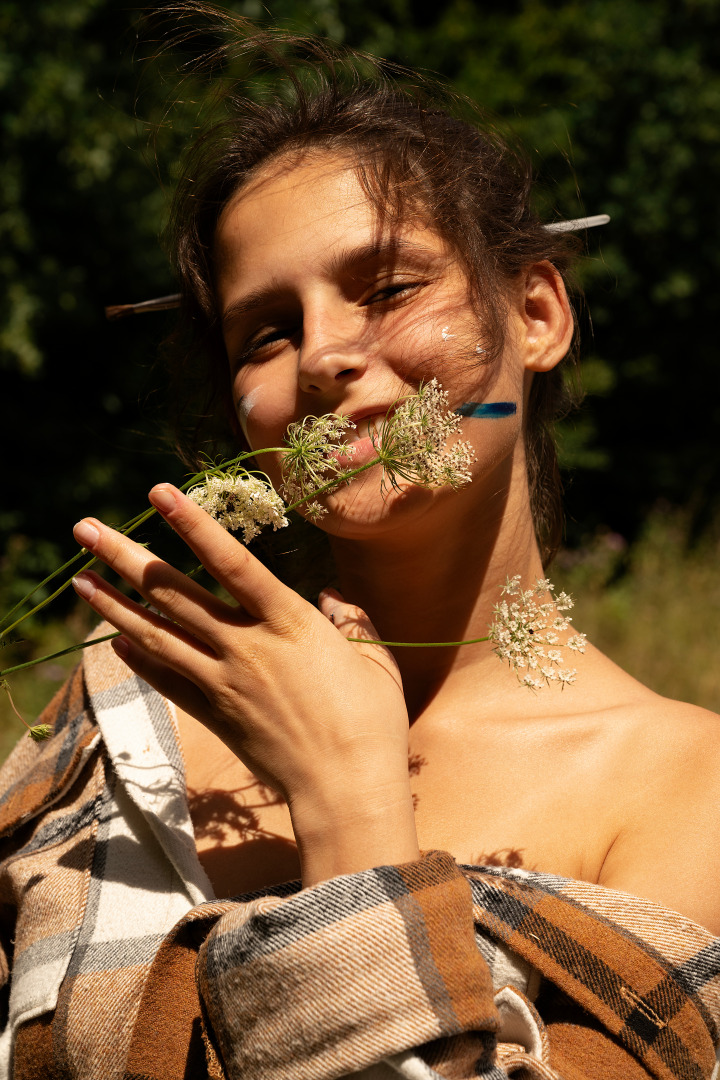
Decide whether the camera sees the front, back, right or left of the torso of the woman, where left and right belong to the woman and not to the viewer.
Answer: front
